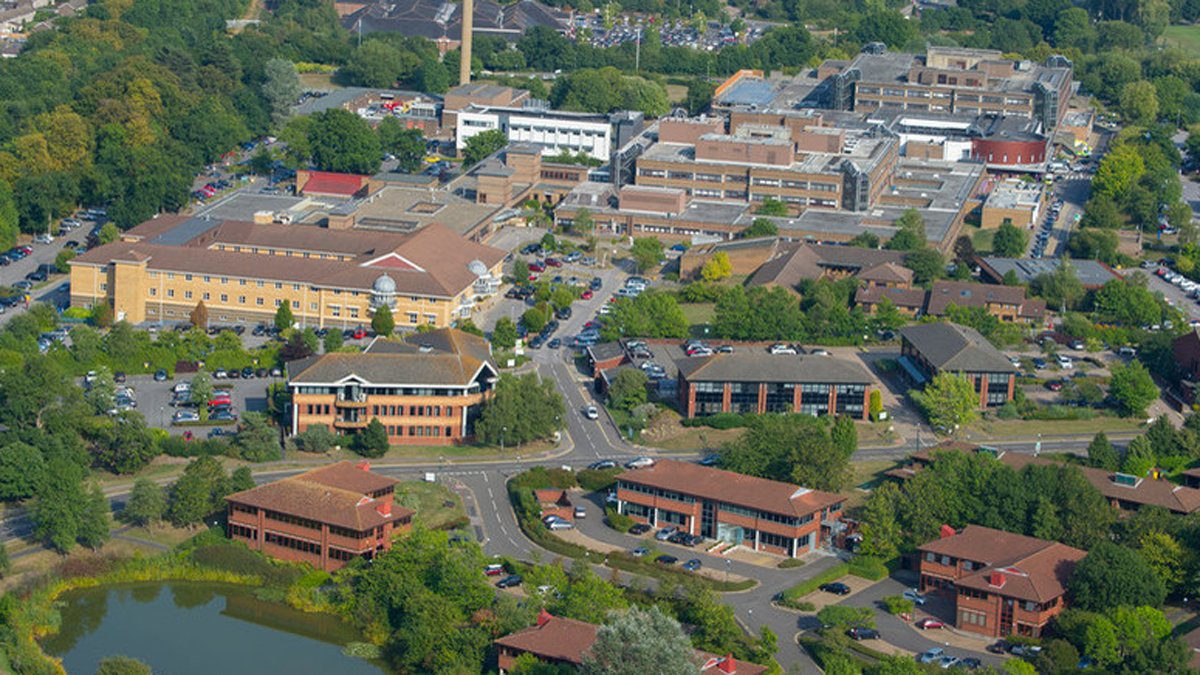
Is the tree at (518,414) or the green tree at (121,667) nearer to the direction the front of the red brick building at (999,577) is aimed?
the green tree

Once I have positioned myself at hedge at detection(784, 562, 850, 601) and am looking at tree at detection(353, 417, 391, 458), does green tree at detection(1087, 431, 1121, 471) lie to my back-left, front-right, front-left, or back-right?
back-right

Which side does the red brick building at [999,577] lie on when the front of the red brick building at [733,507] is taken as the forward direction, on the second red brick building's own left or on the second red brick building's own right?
on the second red brick building's own left

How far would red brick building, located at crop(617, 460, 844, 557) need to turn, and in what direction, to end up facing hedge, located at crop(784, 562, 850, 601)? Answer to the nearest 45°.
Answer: approximately 90° to its left

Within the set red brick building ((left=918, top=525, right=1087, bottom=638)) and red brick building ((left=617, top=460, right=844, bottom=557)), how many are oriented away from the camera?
0

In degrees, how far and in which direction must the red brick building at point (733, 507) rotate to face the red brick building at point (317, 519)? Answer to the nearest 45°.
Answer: approximately 45° to its right

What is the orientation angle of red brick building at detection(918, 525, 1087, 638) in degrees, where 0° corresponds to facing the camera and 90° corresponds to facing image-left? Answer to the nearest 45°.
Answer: approximately 45°

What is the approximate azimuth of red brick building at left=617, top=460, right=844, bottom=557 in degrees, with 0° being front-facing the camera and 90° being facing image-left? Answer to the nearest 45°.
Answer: approximately 45°
